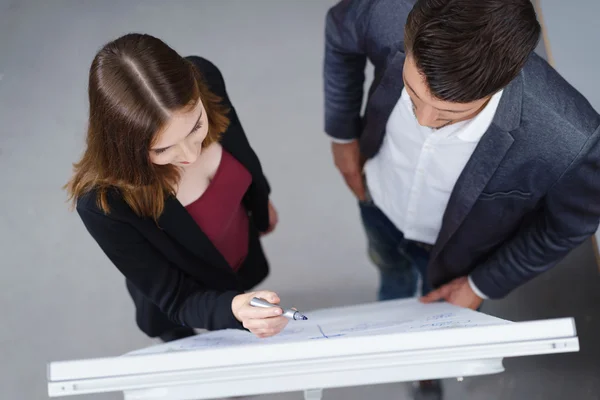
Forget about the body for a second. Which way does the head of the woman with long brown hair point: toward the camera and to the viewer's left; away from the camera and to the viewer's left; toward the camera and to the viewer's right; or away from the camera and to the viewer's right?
toward the camera and to the viewer's right

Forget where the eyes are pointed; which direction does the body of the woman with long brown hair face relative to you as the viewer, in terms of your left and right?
facing the viewer and to the right of the viewer

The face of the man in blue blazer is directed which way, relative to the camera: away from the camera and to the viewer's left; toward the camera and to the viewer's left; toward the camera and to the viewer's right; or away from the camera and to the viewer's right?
toward the camera and to the viewer's left

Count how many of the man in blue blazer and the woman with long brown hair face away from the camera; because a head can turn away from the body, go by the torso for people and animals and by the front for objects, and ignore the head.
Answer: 0

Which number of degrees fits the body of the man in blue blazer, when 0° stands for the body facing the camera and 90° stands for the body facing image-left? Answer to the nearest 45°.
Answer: approximately 45°
